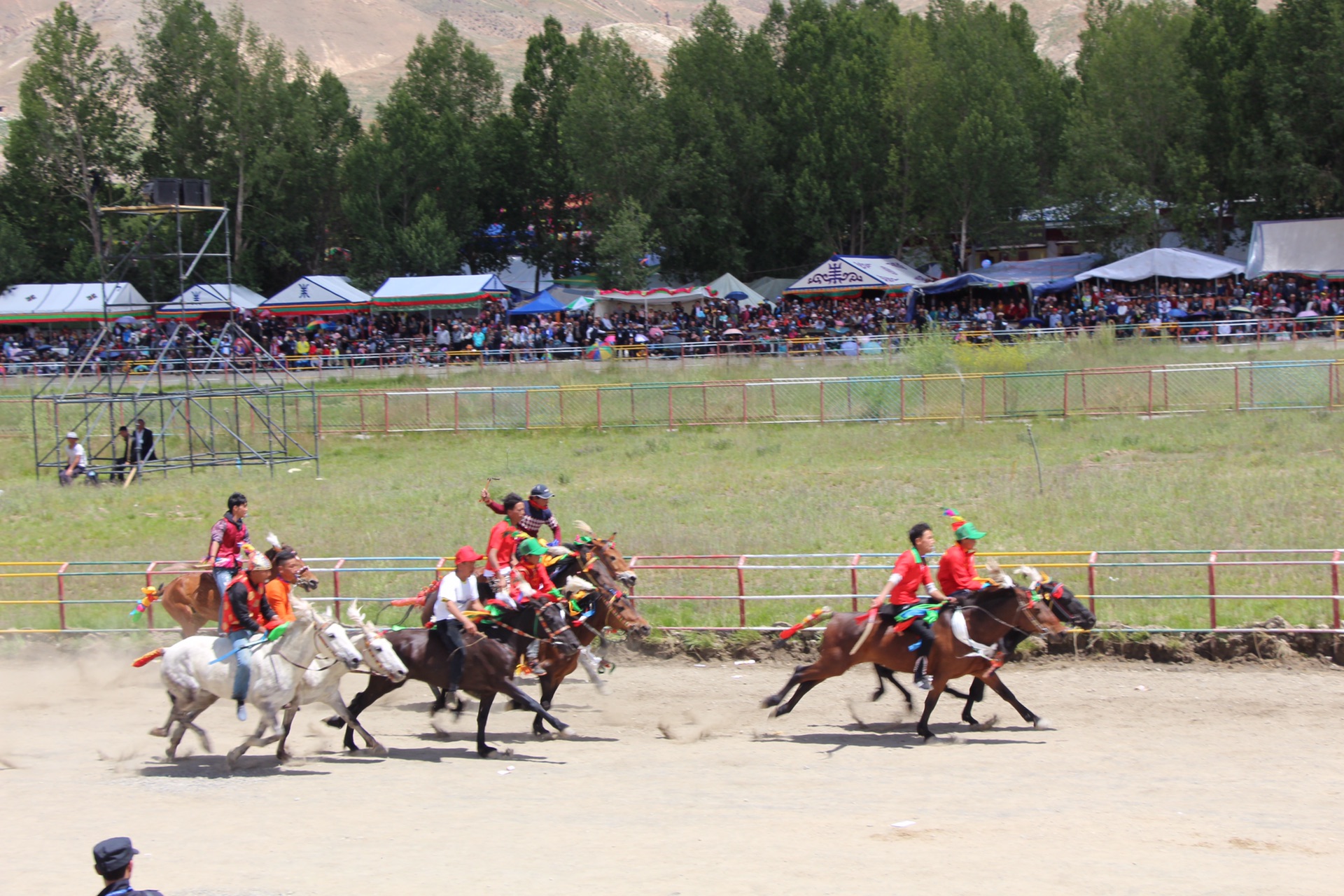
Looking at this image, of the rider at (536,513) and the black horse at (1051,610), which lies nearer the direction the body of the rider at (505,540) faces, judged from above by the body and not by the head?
the black horse

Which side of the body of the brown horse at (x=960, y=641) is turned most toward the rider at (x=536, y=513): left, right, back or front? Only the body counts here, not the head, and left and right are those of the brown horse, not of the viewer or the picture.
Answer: back

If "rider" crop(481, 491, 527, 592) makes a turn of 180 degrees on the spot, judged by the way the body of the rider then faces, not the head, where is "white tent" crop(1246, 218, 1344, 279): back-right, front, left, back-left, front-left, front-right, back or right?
back-right

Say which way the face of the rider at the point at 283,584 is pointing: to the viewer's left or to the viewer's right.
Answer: to the viewer's right

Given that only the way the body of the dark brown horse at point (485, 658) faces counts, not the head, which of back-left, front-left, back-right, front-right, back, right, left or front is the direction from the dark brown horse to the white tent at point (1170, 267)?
front-left

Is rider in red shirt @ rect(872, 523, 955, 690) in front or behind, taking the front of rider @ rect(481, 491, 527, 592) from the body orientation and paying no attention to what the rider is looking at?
in front

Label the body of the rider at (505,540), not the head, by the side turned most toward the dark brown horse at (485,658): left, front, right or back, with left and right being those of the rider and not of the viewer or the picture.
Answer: right

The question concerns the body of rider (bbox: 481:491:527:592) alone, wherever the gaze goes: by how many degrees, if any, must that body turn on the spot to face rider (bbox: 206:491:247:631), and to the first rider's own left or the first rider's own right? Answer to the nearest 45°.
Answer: approximately 180°

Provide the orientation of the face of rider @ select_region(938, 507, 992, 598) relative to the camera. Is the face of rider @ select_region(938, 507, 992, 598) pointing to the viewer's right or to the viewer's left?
to the viewer's right

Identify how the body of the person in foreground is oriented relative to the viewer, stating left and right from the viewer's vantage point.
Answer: facing away from the viewer and to the right of the viewer

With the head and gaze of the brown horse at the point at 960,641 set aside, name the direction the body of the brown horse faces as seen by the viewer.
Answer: to the viewer's right

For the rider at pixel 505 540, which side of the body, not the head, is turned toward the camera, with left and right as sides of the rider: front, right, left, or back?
right

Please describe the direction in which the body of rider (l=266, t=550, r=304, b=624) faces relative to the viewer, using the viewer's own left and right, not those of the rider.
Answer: facing to the right of the viewer

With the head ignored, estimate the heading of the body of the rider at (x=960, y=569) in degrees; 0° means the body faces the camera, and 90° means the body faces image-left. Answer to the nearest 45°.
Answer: approximately 270°
